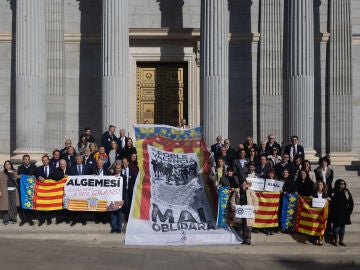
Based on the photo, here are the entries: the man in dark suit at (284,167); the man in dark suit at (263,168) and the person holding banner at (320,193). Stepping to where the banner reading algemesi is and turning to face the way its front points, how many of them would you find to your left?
3

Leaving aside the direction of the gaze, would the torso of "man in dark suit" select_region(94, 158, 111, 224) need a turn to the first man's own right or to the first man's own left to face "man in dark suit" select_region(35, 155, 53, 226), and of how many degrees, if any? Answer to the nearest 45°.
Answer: approximately 90° to the first man's own right

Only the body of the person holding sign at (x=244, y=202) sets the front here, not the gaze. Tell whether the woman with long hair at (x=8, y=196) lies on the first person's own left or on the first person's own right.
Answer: on the first person's own right

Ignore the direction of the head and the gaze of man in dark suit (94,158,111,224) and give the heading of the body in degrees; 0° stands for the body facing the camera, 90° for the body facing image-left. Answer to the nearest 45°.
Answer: approximately 0°

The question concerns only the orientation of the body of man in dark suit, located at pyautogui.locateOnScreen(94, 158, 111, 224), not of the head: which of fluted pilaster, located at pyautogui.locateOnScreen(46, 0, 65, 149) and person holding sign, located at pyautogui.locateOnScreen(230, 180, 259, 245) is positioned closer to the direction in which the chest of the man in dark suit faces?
the person holding sign

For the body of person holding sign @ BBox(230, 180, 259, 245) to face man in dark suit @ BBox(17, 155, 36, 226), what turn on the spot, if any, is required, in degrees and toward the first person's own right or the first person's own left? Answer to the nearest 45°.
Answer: approximately 90° to the first person's own right

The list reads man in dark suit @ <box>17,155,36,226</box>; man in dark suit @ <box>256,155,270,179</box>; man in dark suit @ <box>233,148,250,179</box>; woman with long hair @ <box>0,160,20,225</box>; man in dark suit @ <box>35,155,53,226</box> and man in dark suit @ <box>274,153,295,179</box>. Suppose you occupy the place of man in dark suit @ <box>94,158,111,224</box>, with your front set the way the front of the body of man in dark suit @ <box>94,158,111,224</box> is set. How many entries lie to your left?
3

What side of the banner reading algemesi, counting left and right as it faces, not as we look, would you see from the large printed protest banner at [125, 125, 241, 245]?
left

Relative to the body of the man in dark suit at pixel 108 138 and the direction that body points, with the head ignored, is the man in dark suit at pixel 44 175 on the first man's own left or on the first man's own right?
on the first man's own right

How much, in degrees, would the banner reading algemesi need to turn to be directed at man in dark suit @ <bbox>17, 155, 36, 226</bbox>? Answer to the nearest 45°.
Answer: approximately 135° to its right

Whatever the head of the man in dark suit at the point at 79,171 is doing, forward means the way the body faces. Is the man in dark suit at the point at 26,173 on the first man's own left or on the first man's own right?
on the first man's own right
